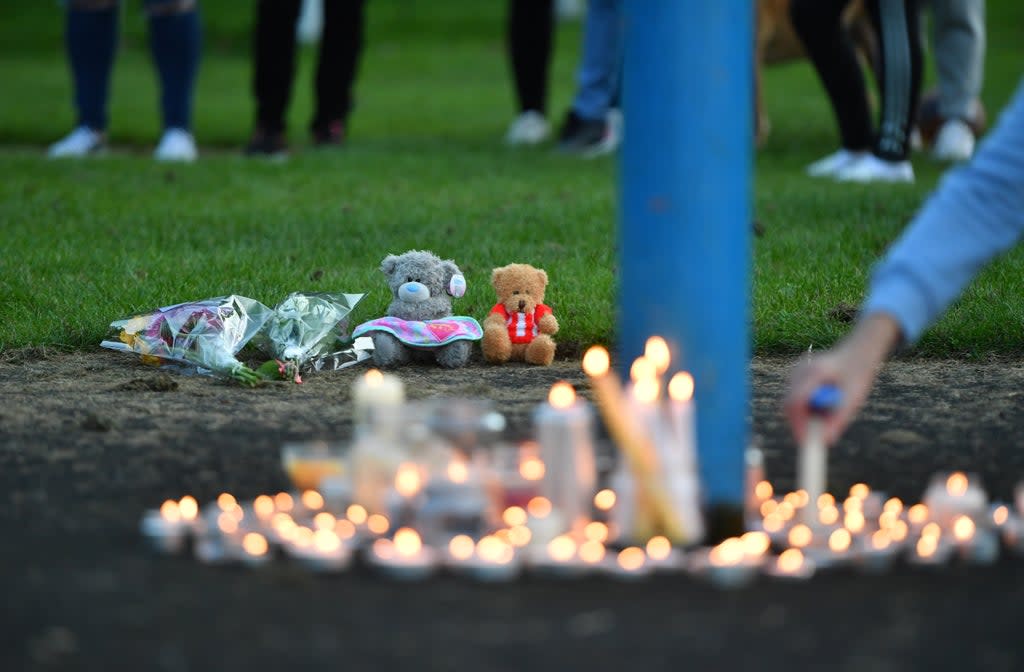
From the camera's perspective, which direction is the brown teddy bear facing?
toward the camera

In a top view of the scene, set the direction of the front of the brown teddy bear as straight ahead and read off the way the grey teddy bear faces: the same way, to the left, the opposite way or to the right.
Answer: the same way

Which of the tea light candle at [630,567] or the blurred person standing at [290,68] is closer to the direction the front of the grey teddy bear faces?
the tea light candle

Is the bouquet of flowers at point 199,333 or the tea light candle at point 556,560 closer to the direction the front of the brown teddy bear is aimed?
the tea light candle

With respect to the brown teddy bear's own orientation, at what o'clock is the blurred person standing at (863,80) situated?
The blurred person standing is roughly at 7 o'clock from the brown teddy bear.

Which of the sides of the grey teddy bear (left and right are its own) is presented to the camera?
front

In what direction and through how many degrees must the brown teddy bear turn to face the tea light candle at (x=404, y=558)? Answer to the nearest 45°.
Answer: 0° — it already faces it

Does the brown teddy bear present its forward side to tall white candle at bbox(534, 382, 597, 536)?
yes

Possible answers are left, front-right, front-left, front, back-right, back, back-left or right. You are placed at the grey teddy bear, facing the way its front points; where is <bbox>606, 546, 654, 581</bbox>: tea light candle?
front

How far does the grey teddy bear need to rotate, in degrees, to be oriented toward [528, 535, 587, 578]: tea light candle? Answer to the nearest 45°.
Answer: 0° — it already faces it
